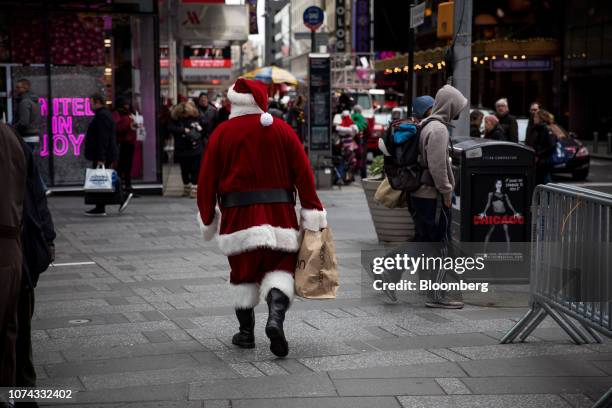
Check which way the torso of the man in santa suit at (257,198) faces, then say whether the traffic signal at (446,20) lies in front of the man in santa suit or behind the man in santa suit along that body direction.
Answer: in front

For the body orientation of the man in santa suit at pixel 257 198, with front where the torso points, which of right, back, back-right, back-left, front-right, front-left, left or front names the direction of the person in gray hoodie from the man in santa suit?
front-right

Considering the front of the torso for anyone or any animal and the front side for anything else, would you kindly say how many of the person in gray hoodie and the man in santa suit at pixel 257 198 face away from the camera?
1

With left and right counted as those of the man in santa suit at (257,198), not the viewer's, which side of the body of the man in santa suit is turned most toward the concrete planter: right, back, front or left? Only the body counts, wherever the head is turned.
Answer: front

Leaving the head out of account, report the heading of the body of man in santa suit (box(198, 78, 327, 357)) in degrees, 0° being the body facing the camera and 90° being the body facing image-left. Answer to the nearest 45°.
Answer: approximately 180°

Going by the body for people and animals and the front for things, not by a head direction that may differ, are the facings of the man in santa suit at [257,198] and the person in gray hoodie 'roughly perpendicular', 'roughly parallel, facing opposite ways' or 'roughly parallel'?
roughly perpendicular

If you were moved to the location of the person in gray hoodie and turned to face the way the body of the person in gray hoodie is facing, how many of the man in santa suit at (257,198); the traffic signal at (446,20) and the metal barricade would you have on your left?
1
